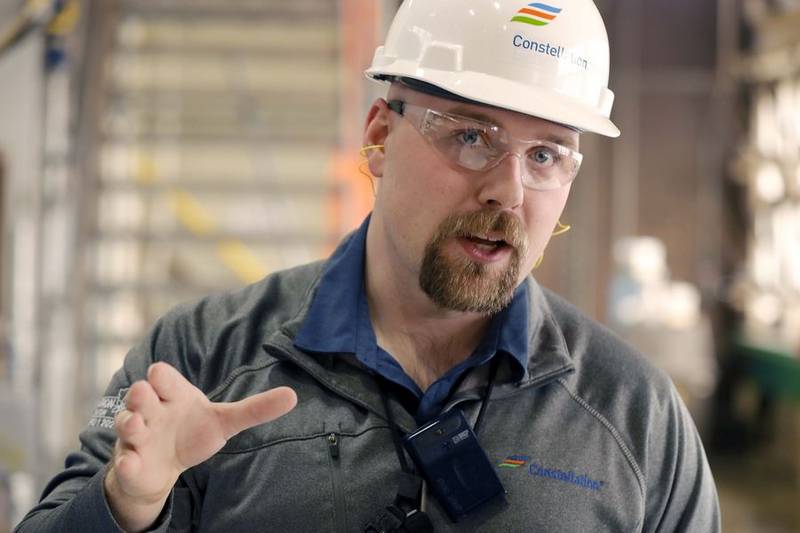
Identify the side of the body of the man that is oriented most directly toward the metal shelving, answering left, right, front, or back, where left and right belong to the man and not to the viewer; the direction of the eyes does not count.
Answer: back

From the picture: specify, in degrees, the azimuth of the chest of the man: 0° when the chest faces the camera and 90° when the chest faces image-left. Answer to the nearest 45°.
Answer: approximately 0°
